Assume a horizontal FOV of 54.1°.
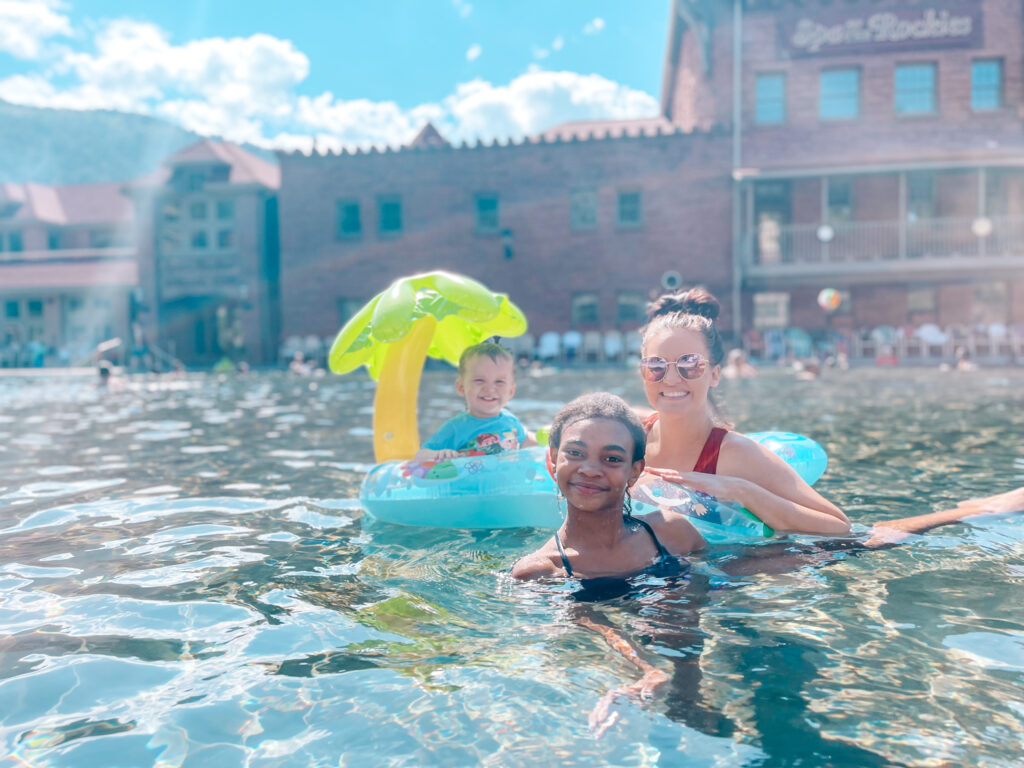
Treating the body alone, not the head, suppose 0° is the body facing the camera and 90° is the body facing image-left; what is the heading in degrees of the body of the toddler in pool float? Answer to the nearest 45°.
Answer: approximately 0°

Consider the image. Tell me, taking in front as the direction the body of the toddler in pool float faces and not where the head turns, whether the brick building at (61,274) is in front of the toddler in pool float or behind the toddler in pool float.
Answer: behind

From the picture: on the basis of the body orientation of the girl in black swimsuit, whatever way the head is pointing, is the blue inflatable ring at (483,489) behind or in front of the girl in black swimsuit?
behind

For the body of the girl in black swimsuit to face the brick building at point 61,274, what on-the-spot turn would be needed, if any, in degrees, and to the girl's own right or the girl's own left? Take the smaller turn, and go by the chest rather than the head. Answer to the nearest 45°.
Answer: approximately 135° to the girl's own right

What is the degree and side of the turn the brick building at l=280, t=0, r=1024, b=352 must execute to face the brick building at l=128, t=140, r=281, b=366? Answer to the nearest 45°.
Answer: approximately 90° to its right

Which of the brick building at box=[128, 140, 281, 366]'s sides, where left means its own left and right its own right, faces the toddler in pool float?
front

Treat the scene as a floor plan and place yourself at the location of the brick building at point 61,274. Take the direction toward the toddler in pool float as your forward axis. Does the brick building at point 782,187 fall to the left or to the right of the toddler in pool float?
left

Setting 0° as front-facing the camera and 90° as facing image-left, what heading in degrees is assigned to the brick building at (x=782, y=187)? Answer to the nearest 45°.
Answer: approximately 0°

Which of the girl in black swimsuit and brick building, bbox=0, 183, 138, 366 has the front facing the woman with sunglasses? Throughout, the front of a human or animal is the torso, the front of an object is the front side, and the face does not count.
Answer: the brick building
